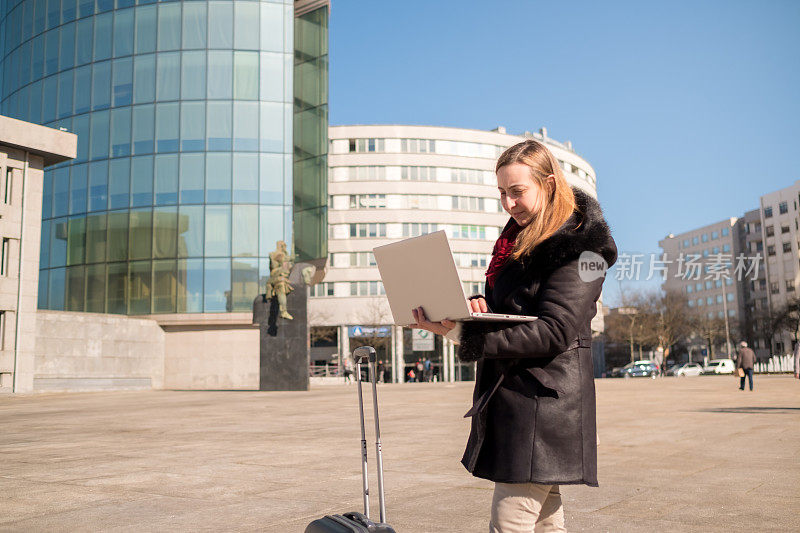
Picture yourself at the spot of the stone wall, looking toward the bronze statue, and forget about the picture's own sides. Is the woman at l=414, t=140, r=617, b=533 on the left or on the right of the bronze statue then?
right

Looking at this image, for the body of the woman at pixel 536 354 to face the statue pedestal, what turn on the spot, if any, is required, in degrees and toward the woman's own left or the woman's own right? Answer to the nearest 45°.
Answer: approximately 90° to the woman's own right

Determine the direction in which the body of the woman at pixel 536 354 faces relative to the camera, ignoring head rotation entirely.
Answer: to the viewer's left

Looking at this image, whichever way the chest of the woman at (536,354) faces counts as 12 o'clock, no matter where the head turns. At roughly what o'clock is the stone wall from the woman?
The stone wall is roughly at 2 o'clock from the woman.

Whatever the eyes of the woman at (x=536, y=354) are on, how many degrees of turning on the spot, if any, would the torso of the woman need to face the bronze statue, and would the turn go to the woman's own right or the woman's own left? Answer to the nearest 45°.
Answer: approximately 90° to the woman's own right

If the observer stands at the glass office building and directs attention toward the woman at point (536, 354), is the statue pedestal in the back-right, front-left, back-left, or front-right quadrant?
front-left
